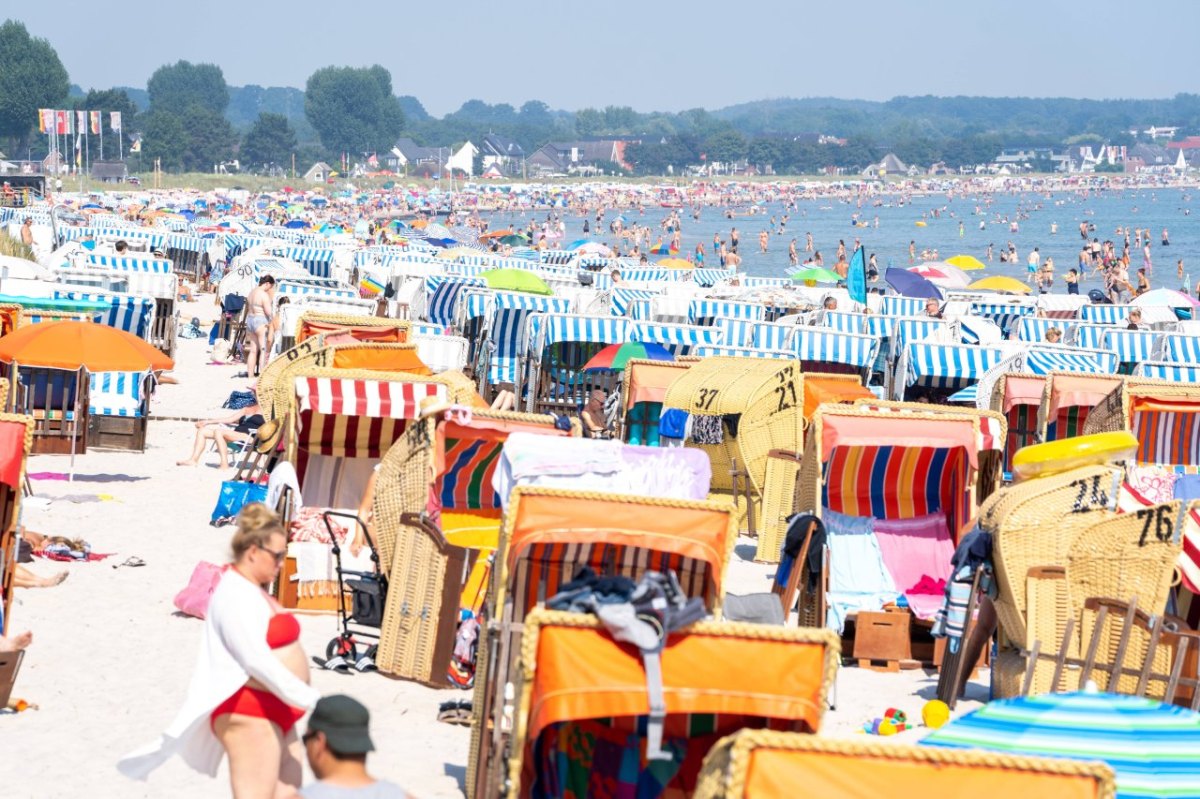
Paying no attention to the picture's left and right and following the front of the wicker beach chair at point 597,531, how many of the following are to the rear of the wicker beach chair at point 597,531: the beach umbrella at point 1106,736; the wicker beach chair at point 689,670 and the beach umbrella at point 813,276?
1

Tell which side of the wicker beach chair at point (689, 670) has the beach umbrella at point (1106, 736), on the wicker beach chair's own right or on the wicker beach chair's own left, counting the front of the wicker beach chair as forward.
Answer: on the wicker beach chair's own left

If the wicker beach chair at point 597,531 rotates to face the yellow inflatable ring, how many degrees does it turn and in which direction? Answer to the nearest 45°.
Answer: approximately 135° to its left

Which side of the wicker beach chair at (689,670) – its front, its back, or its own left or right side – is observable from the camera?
front

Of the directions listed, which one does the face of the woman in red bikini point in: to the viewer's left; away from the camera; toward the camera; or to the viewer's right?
to the viewer's right

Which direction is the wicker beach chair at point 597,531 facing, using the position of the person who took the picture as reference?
facing the viewer

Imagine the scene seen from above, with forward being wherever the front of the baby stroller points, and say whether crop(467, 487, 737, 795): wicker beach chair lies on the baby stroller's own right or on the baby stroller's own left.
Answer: on the baby stroller's own right

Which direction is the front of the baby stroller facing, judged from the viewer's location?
facing away from the viewer and to the right of the viewer

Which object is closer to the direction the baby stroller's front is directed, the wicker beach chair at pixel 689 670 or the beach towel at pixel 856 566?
the beach towel

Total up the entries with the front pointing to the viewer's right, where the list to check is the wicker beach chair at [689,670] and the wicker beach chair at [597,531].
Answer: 0

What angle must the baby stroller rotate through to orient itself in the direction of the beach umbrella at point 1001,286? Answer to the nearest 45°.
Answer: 0° — it already faces it

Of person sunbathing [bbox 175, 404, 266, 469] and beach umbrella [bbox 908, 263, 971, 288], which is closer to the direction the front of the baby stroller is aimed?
the beach umbrella

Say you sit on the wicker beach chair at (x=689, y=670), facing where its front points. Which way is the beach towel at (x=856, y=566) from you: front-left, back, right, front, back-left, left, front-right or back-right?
back
